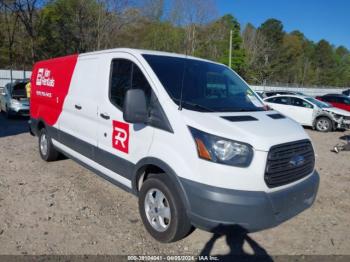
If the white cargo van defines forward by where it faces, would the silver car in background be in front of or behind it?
behind

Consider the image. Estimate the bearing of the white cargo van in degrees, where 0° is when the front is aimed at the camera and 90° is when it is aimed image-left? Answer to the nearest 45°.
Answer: approximately 315°

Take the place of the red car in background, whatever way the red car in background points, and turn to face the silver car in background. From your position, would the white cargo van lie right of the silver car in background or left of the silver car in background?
left

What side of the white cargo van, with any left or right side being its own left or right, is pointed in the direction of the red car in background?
left
